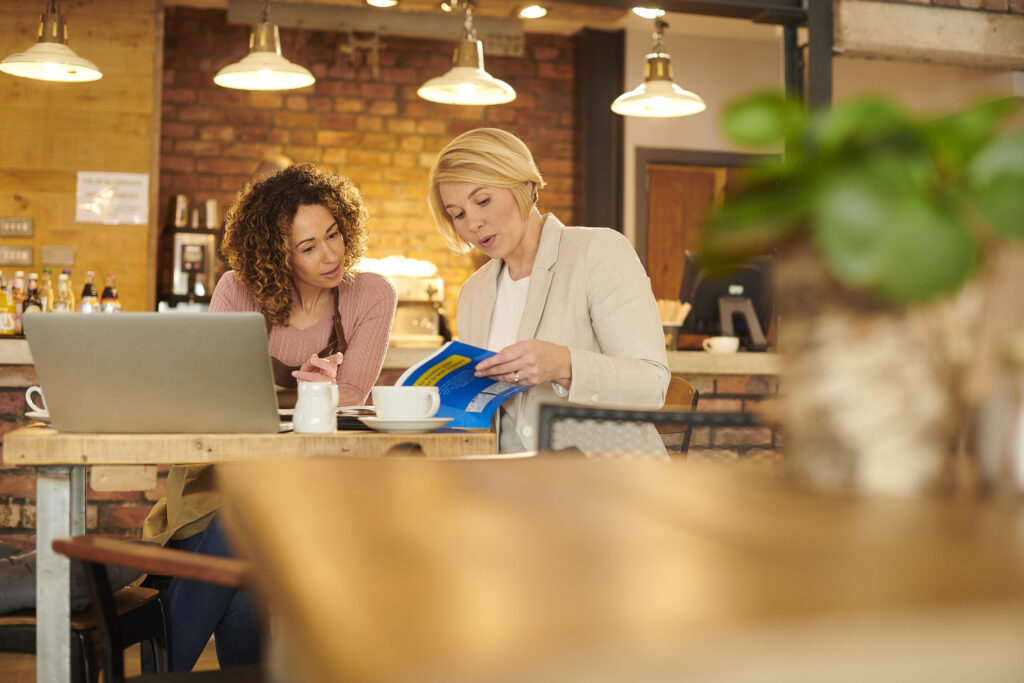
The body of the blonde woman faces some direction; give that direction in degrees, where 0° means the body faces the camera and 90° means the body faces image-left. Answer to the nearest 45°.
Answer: approximately 45°

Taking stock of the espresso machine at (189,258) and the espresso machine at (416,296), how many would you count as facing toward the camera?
2

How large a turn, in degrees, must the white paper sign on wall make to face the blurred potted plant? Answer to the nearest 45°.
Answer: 0° — it already faces it

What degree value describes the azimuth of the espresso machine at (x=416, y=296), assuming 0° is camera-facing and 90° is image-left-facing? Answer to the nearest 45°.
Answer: approximately 0°

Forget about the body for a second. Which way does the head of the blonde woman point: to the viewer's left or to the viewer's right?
to the viewer's left
